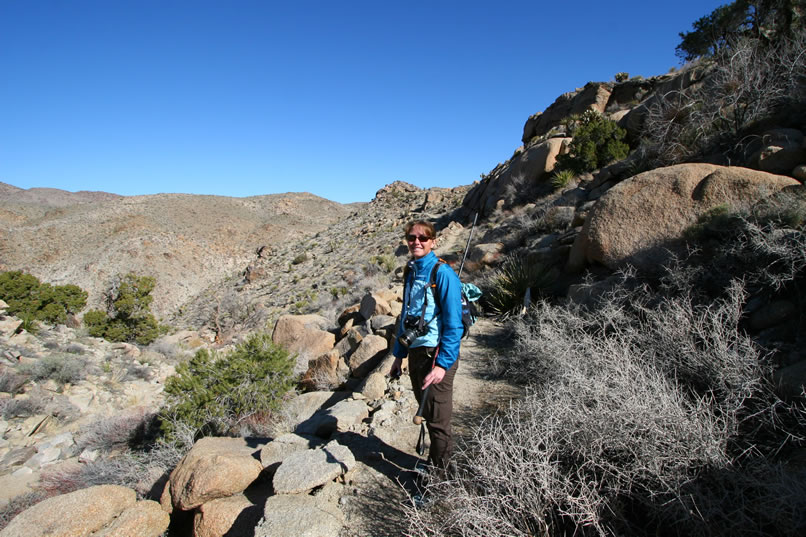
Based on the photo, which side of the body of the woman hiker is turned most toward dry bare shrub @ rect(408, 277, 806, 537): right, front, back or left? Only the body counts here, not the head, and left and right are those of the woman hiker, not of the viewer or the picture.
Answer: left

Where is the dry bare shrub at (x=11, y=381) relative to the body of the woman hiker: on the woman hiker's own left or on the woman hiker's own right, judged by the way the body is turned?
on the woman hiker's own right

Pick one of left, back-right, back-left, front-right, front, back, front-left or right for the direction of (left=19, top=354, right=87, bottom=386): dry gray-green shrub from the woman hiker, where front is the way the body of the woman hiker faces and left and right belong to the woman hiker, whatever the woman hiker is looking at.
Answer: right

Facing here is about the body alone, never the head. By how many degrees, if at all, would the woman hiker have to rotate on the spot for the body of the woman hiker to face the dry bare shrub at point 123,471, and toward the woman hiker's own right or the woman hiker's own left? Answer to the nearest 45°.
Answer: approximately 90° to the woman hiker's own right

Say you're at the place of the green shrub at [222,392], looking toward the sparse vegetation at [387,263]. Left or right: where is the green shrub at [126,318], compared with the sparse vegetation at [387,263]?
left

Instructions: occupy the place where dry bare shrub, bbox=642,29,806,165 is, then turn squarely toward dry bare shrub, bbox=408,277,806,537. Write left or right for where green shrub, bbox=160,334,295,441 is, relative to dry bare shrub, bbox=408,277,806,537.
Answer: right

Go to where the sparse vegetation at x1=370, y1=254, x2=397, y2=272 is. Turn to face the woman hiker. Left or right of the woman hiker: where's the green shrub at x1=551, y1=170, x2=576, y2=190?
left

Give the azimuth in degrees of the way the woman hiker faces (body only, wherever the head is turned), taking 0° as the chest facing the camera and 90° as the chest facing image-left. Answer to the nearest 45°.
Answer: approximately 45°

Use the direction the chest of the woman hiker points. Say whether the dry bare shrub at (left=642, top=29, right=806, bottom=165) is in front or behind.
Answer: behind

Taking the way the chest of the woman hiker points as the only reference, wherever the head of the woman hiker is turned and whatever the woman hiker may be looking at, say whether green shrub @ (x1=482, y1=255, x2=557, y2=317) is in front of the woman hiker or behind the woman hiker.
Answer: behind

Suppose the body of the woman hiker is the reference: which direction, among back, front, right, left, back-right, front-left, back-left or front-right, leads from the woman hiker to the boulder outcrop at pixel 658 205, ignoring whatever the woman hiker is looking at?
back

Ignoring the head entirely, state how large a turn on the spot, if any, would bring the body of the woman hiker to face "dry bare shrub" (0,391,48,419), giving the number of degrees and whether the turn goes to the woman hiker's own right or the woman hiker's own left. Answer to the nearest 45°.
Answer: approximately 90° to the woman hiker's own right

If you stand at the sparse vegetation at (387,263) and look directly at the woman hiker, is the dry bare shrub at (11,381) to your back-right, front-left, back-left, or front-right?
front-right

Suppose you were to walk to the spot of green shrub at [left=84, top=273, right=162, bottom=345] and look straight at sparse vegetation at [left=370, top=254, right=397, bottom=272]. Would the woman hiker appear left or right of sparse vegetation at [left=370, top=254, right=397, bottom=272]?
right

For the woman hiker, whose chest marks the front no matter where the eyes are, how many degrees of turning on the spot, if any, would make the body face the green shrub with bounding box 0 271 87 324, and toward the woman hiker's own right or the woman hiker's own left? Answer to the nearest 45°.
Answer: approximately 90° to the woman hiker's own right
